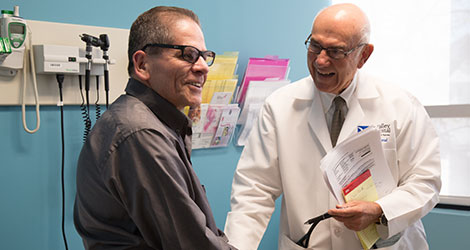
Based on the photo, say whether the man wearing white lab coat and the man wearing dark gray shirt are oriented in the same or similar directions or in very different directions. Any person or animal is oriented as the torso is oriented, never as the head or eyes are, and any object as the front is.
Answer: very different directions

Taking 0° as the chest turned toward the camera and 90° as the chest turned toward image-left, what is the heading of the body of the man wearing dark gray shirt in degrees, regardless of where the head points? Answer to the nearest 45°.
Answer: approximately 270°

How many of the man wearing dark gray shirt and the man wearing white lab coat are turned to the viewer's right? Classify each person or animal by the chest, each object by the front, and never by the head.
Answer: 1

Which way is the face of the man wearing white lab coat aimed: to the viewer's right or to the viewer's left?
to the viewer's left

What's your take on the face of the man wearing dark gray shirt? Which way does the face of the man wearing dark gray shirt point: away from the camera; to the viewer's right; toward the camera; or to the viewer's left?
to the viewer's right

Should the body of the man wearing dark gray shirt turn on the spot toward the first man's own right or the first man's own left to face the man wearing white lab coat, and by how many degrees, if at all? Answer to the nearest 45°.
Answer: approximately 45° to the first man's own left

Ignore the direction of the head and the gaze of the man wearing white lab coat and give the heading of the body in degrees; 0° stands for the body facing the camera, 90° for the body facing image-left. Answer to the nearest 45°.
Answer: approximately 45°

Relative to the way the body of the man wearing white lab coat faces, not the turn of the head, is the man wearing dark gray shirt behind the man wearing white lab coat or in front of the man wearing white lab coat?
in front
